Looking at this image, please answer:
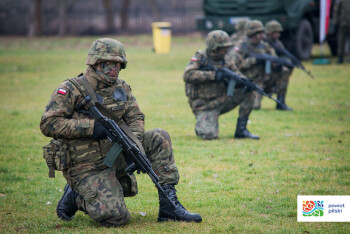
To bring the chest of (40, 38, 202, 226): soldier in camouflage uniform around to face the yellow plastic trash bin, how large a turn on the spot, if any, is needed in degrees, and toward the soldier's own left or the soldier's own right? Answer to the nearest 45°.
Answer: approximately 135° to the soldier's own left

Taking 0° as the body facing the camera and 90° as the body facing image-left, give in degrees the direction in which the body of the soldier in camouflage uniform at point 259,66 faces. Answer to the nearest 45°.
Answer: approximately 315°

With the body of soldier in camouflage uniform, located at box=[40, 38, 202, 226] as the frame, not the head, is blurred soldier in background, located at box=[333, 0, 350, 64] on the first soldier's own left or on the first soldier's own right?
on the first soldier's own left

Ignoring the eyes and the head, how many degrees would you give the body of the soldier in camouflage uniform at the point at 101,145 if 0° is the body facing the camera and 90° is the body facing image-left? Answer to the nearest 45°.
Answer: approximately 315°

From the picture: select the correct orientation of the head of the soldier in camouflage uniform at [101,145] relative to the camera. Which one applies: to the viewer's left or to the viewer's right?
to the viewer's right
